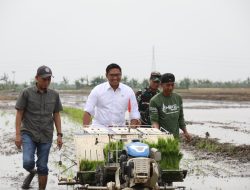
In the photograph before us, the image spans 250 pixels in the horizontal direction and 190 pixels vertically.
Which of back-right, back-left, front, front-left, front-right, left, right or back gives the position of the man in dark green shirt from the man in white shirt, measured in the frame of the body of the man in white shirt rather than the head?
left

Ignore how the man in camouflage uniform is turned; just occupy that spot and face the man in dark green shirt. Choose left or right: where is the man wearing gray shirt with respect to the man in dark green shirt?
right

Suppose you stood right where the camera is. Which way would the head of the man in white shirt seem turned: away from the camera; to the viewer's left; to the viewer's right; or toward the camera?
toward the camera

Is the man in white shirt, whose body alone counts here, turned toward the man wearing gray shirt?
no

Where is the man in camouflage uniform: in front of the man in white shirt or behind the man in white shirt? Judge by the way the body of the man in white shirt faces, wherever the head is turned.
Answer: behind

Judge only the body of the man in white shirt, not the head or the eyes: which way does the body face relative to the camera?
toward the camera

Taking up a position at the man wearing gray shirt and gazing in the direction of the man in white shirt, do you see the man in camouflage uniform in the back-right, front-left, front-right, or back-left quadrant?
front-left

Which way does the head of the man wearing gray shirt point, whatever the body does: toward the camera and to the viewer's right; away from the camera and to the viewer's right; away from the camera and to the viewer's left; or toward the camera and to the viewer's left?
toward the camera and to the viewer's right
